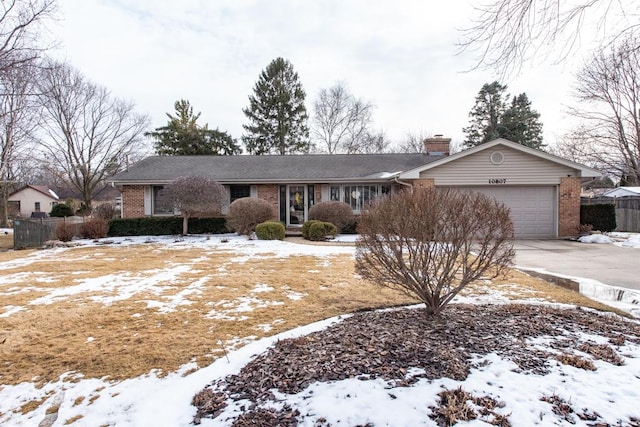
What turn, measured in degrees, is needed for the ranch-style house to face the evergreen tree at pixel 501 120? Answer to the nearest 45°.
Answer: approximately 135° to its left

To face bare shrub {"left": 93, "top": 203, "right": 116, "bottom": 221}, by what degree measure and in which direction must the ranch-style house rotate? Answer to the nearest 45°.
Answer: approximately 90° to its right

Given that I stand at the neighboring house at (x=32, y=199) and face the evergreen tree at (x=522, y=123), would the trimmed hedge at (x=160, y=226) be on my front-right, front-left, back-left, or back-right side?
front-right

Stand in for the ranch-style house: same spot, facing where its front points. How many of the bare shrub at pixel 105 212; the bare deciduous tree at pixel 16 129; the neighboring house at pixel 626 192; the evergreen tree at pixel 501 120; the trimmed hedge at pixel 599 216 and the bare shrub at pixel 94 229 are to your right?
3

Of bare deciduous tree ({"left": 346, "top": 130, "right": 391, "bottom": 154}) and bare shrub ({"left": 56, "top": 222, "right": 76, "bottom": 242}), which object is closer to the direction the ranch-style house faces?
the bare shrub

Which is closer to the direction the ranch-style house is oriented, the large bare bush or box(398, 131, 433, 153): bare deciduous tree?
the large bare bush

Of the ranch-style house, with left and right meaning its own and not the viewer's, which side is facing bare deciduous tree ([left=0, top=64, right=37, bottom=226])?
right

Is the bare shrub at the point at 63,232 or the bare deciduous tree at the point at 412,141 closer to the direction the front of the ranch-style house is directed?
the bare shrub

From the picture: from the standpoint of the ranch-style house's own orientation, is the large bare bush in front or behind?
in front

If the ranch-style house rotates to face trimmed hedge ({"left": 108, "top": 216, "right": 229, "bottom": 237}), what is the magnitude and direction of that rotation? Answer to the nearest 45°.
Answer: approximately 90° to its right

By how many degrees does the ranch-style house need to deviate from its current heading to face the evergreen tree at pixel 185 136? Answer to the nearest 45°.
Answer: approximately 135° to its right

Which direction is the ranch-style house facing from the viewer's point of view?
toward the camera

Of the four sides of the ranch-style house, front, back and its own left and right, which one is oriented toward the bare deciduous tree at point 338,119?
back

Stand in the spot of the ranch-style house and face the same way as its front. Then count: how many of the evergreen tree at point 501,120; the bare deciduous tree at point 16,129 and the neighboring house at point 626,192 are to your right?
1

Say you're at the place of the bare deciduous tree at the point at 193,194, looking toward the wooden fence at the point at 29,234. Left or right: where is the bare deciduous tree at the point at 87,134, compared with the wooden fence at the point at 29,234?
right

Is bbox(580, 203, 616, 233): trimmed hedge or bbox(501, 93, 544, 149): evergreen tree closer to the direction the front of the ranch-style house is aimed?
the trimmed hedge

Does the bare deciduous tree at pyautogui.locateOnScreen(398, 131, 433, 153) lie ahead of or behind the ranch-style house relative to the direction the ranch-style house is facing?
behind

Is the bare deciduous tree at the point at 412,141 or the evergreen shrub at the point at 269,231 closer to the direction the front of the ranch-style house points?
the evergreen shrub
